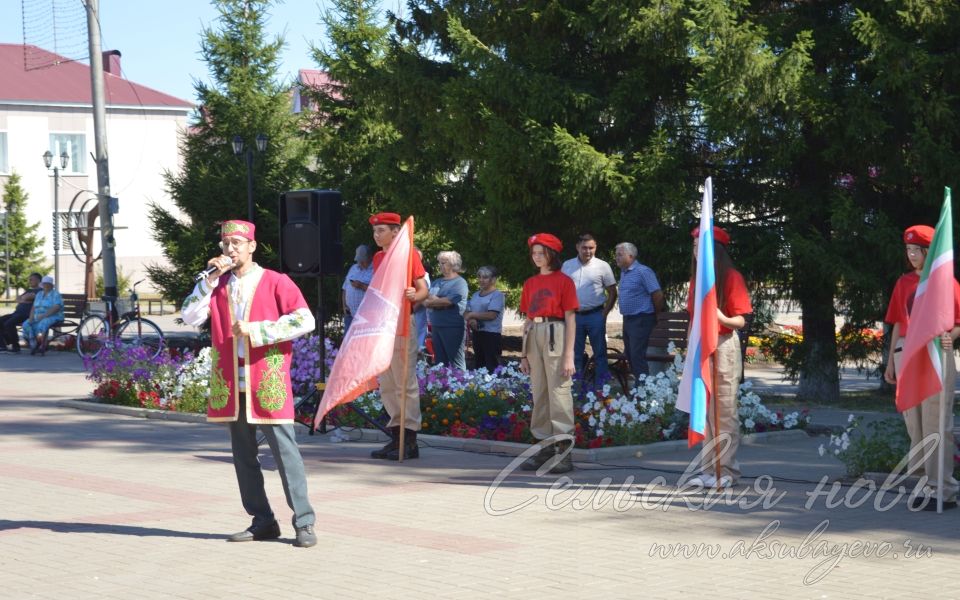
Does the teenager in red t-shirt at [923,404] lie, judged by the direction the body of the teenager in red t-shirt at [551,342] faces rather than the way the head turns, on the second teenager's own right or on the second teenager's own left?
on the second teenager's own left

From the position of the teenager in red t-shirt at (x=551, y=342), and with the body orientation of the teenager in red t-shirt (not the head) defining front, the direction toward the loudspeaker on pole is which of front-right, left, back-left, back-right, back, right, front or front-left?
right

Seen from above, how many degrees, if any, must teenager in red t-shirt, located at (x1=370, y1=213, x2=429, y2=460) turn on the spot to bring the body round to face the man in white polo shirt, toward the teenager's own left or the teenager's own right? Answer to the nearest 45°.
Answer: approximately 180°

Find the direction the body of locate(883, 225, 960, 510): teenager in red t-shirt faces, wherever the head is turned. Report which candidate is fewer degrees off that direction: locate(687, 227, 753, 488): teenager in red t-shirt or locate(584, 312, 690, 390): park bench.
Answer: the teenager in red t-shirt

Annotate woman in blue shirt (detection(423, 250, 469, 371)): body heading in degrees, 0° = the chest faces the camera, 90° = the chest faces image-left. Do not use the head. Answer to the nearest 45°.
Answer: approximately 45°

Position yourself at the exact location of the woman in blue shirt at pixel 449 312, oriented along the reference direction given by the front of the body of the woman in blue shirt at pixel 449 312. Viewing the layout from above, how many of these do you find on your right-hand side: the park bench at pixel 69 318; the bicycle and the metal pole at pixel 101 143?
3

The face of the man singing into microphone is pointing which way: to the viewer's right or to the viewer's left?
to the viewer's left

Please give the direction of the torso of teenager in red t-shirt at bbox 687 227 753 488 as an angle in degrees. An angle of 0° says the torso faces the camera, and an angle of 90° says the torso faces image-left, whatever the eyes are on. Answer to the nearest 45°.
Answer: approximately 45°

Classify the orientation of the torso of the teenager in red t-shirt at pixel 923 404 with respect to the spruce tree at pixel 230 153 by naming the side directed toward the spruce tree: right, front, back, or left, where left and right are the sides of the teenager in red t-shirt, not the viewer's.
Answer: right

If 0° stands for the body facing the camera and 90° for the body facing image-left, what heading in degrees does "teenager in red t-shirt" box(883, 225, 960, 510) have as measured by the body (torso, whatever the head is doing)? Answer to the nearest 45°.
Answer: approximately 45°

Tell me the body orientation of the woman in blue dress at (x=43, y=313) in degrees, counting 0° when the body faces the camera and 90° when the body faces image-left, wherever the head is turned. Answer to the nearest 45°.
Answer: approximately 45°
